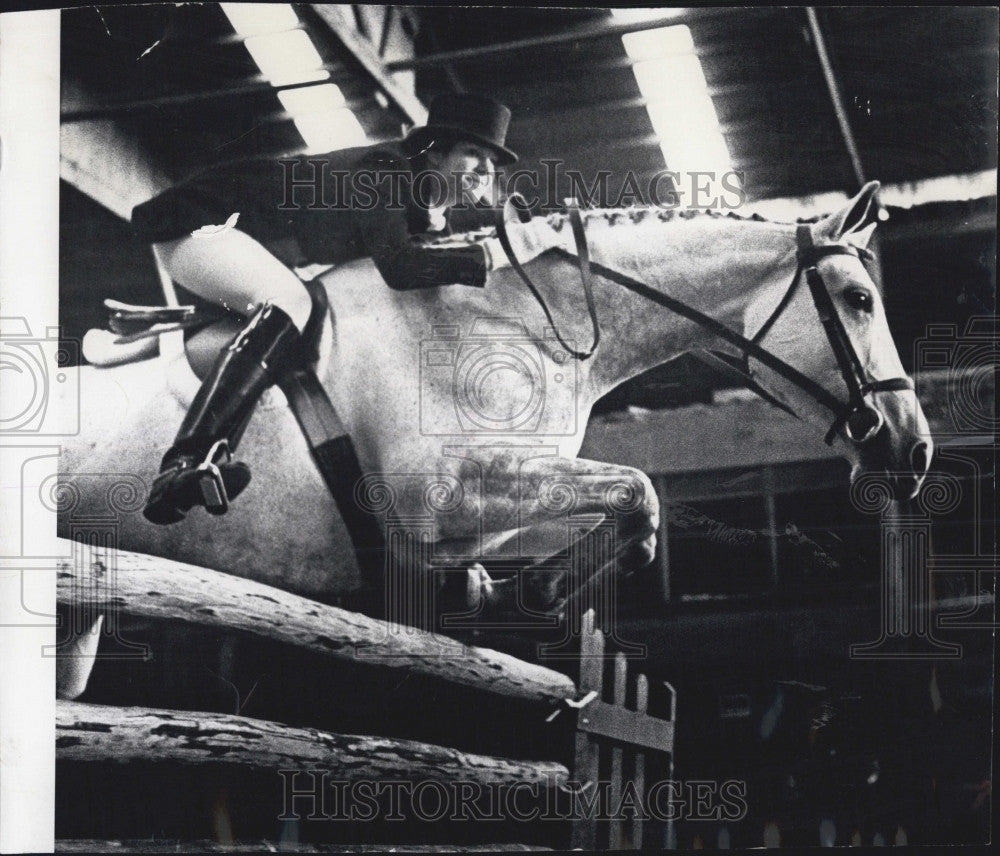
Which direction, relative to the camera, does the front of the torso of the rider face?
to the viewer's right

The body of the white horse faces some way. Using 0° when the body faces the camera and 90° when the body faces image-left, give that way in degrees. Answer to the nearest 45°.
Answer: approximately 270°
